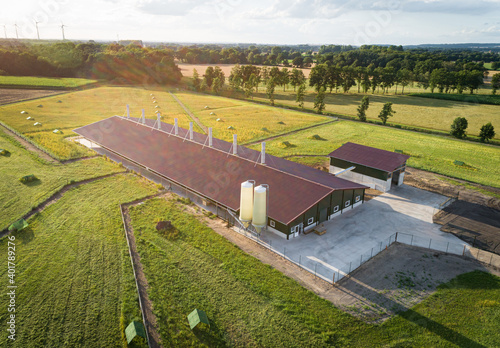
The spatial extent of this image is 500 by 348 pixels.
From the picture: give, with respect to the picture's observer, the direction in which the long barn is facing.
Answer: facing the viewer and to the right of the viewer

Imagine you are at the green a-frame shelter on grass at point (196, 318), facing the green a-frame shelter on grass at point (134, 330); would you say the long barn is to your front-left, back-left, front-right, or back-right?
back-right

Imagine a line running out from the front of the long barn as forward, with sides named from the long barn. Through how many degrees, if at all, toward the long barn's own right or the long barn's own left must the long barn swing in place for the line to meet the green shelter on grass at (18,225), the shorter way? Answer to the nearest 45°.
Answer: approximately 135° to the long barn's own right

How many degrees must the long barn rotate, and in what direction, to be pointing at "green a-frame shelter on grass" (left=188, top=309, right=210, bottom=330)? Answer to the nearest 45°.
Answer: approximately 45° to its right

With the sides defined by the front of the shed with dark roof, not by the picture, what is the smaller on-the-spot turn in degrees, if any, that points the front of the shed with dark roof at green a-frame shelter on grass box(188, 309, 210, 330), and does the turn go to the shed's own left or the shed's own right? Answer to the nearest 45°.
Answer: approximately 45° to the shed's own right
